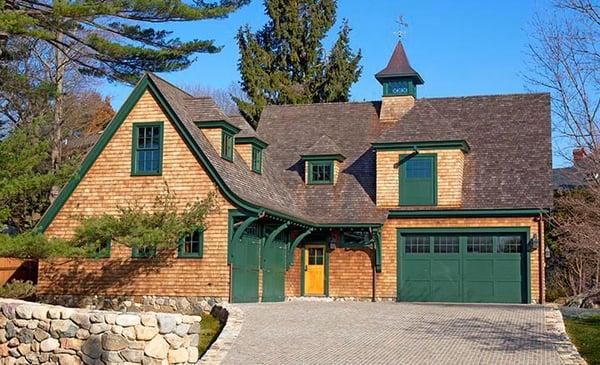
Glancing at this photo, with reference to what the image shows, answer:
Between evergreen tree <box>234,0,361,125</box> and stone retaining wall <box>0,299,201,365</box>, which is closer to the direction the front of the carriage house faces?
the stone retaining wall

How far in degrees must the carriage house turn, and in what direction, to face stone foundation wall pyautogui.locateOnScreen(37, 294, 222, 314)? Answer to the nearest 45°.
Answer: approximately 45° to its right

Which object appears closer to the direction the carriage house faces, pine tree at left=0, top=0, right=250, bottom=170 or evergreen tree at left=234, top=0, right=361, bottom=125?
the pine tree

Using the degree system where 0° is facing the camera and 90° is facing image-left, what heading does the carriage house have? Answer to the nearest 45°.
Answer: approximately 0°

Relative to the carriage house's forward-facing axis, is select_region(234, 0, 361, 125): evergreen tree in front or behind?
behind

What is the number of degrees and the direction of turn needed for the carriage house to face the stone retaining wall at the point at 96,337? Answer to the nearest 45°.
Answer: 0° — it already faces it

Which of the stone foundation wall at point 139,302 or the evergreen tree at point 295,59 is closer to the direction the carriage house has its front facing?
the stone foundation wall

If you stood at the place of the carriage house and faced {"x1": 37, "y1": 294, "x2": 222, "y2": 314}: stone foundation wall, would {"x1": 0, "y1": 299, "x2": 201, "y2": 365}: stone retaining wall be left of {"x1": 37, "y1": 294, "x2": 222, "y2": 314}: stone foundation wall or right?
left
